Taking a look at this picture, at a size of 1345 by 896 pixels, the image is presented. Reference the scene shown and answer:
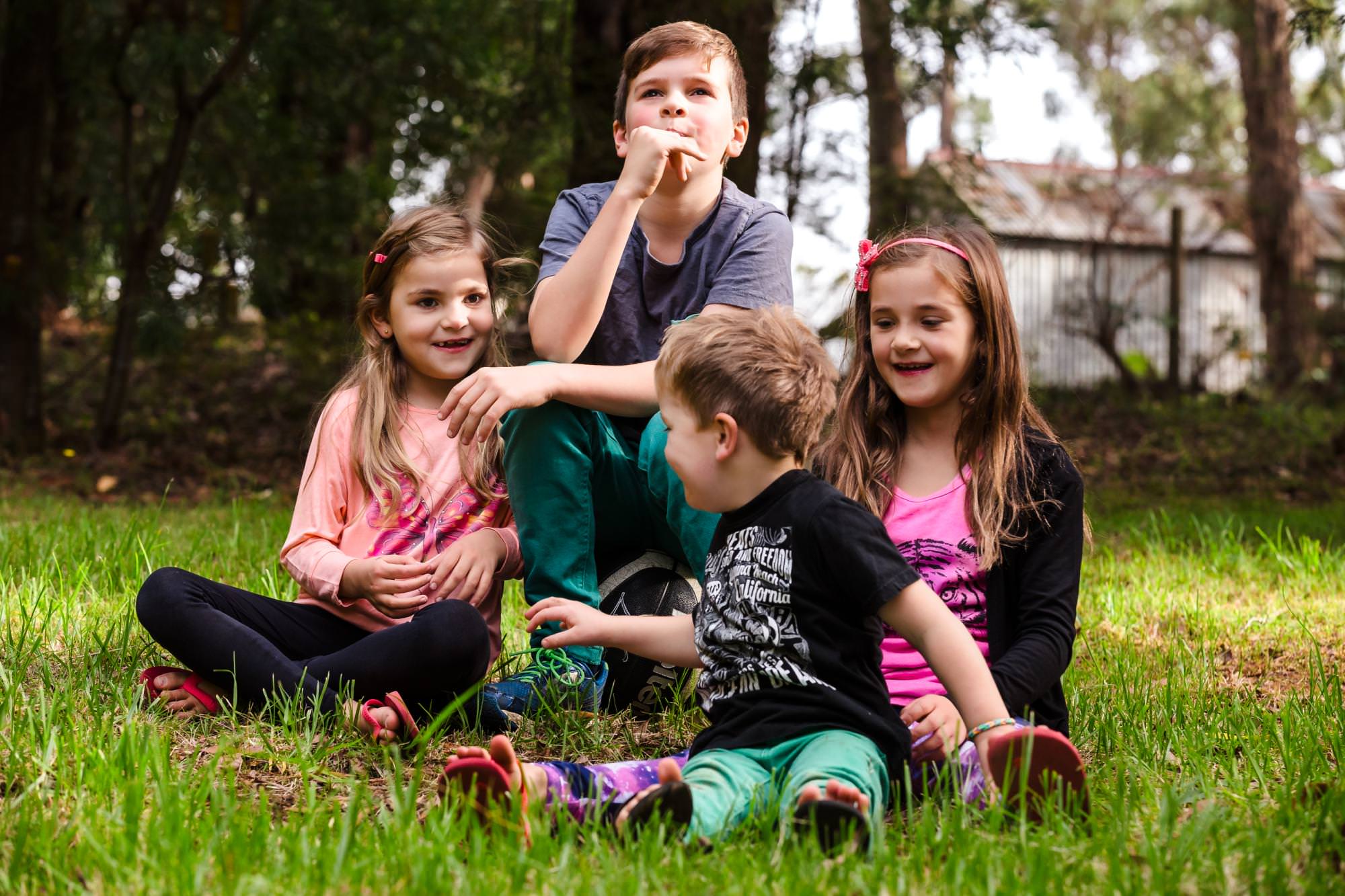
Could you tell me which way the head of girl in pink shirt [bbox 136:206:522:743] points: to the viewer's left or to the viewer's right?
to the viewer's right

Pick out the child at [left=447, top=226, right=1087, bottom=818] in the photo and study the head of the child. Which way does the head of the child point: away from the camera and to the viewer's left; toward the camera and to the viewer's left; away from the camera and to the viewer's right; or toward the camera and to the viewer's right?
toward the camera and to the viewer's left

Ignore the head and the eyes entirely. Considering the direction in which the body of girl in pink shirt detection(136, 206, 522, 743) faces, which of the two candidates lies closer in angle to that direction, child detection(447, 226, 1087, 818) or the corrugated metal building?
the child

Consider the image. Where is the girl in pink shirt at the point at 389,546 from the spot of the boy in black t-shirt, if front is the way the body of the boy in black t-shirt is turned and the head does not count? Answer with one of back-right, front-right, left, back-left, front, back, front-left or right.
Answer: right

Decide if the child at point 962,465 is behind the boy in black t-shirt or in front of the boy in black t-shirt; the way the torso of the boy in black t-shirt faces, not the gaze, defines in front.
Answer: behind

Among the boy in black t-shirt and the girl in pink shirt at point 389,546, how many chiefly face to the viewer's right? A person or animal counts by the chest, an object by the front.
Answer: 0

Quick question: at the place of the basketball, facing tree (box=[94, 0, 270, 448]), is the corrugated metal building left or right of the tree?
right
